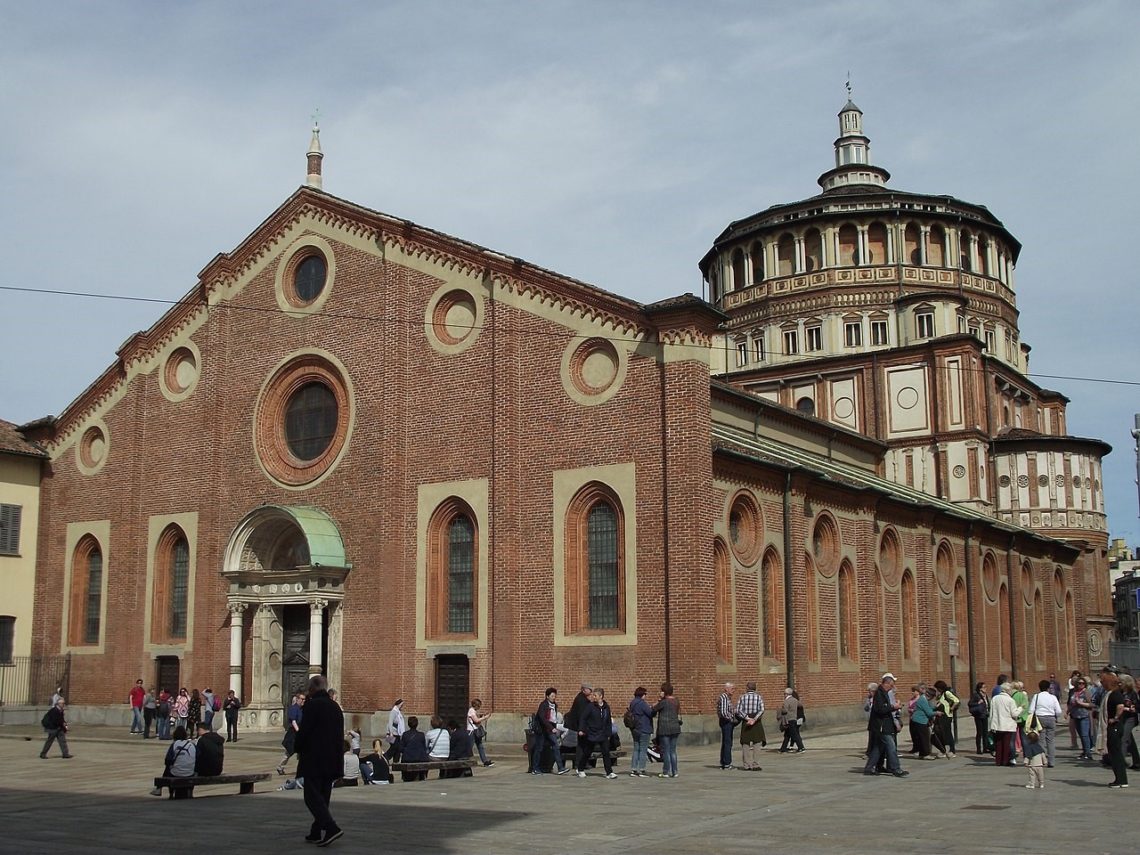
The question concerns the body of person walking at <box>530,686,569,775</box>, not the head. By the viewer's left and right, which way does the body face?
facing the viewer and to the right of the viewer

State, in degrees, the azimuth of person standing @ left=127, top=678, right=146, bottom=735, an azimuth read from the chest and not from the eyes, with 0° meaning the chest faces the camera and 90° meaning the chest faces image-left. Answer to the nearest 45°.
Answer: approximately 0°

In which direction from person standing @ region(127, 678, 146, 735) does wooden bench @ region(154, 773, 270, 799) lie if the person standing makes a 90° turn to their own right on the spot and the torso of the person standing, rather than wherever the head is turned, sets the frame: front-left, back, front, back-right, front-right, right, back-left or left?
left

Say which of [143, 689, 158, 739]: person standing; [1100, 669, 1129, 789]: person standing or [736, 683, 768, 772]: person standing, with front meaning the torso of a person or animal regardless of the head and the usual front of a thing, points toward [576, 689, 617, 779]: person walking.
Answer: [1100, 669, 1129, 789]: person standing

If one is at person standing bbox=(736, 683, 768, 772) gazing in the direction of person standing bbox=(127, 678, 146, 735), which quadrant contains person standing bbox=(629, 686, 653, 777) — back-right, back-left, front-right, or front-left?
front-left

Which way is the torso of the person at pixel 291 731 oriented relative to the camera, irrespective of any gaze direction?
to the viewer's right

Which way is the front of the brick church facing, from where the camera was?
facing the viewer and to the left of the viewer

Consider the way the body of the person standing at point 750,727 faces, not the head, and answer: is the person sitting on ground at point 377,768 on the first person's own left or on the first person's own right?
on the first person's own left

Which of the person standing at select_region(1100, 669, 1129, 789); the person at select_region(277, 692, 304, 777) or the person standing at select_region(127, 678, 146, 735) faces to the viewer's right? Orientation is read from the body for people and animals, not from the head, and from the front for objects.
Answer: the person at select_region(277, 692, 304, 777)

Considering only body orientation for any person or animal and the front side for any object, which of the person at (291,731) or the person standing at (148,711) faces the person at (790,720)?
the person at (291,731)

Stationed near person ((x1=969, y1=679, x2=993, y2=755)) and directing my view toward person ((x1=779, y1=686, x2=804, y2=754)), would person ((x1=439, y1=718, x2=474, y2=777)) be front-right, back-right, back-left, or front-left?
front-left
